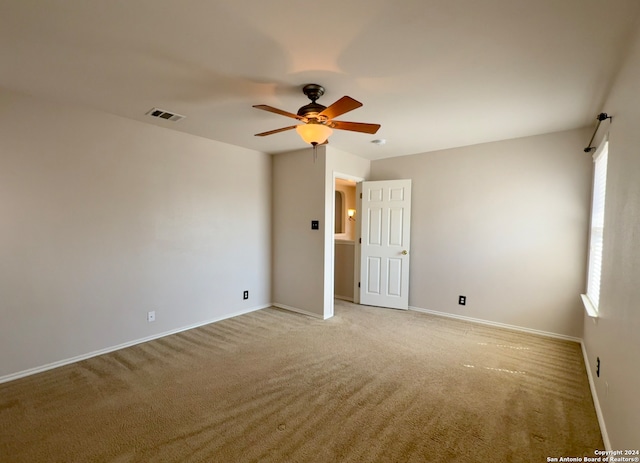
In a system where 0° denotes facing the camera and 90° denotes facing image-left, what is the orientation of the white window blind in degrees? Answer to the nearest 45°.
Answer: approximately 90°

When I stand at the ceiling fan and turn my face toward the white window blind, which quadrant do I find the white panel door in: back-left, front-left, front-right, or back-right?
front-left

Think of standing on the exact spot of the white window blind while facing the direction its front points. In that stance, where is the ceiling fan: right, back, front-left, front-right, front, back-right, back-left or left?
front-left

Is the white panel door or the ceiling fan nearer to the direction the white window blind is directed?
the white panel door

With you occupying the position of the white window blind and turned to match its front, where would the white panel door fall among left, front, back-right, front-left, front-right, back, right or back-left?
front

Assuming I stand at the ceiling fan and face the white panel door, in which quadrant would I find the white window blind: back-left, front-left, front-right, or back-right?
front-right
